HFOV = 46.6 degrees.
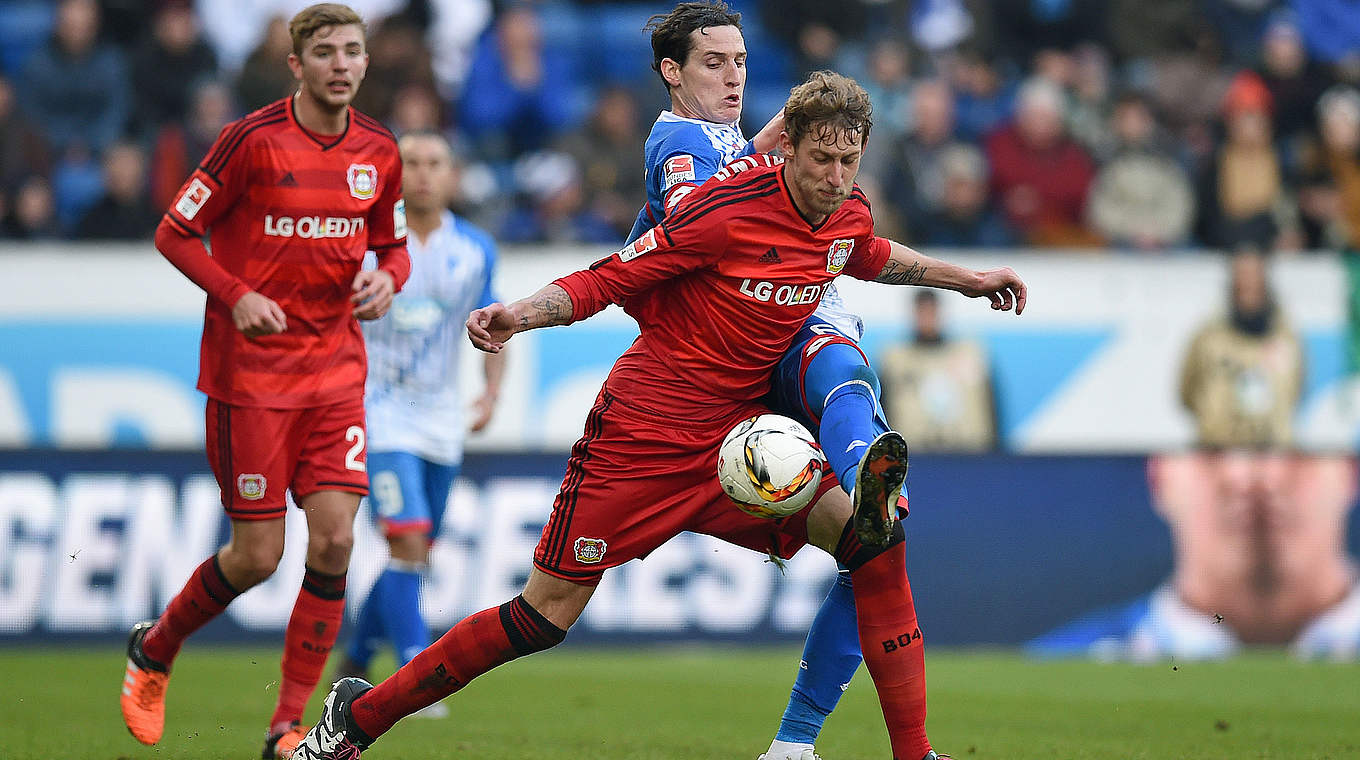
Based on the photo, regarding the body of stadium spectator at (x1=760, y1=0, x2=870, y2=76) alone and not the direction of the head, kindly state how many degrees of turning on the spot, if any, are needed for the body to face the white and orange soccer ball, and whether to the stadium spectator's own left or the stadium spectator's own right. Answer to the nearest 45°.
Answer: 0° — they already face it

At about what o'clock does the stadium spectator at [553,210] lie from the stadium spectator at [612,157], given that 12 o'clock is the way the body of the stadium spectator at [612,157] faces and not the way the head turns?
the stadium spectator at [553,210] is roughly at 2 o'clock from the stadium spectator at [612,157].

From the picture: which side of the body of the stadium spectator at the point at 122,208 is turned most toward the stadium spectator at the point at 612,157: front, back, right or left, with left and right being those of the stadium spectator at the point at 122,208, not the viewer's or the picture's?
left

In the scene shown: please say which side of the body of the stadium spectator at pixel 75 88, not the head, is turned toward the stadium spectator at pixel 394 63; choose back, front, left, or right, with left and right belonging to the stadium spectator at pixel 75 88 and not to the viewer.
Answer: left

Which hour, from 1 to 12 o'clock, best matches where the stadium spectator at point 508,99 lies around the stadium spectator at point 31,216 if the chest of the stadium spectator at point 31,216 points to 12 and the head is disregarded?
the stadium spectator at point 508,99 is roughly at 9 o'clock from the stadium spectator at point 31,216.

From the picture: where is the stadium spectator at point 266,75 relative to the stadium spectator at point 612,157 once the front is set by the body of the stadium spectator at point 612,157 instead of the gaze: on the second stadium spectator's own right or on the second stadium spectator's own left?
on the second stadium spectator's own right

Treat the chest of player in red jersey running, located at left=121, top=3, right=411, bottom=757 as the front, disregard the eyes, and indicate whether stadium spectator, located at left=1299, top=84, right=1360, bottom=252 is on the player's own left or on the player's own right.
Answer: on the player's own left

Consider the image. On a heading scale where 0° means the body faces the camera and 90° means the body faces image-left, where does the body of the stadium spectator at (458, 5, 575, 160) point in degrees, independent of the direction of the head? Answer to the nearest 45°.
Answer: approximately 0°
